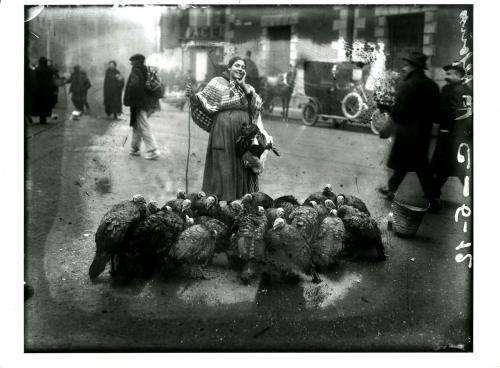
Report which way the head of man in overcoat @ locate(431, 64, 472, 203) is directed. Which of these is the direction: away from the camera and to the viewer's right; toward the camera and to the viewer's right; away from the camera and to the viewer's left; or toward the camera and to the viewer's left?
toward the camera and to the viewer's left

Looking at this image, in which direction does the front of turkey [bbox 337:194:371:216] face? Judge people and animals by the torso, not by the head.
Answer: to the viewer's left

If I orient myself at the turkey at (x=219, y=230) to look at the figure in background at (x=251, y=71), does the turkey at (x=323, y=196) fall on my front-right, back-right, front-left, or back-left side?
front-right

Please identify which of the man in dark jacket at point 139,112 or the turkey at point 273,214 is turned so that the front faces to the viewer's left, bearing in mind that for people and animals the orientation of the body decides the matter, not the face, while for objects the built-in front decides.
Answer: the man in dark jacket

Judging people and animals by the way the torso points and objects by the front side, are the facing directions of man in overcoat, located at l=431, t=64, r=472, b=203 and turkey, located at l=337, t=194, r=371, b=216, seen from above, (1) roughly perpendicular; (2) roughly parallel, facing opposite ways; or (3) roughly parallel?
roughly parallel

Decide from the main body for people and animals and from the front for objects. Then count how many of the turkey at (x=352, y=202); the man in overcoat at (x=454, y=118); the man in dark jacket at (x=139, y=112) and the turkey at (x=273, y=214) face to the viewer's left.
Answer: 3

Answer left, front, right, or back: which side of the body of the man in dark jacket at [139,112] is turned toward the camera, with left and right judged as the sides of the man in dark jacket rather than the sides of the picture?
left

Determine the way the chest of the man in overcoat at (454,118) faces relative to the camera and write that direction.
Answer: to the viewer's left

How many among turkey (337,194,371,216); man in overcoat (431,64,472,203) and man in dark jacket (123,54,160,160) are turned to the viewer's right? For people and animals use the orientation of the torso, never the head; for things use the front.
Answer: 0
